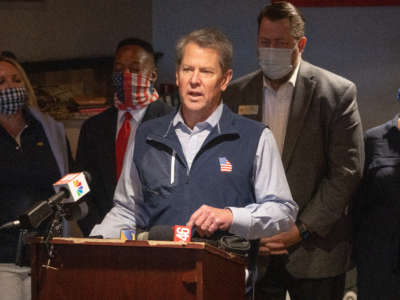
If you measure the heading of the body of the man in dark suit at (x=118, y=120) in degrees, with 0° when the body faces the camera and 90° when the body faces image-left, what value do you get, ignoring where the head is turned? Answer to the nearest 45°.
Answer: approximately 0°

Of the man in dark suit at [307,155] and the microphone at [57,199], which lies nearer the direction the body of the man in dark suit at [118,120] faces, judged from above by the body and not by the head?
the microphone

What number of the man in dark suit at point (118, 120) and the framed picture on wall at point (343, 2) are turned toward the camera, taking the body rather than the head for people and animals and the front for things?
2

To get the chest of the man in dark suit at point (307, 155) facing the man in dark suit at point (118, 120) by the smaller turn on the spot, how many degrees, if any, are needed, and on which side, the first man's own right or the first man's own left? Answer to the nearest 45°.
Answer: approximately 45° to the first man's own right

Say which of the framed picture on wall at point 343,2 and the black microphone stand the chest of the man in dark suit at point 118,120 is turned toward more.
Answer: the black microphone stand

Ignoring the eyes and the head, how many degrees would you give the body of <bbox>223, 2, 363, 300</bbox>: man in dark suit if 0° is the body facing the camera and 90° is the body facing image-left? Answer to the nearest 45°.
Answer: approximately 45°
